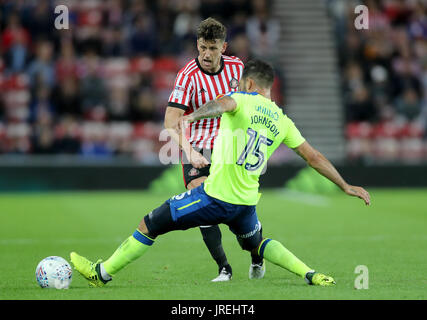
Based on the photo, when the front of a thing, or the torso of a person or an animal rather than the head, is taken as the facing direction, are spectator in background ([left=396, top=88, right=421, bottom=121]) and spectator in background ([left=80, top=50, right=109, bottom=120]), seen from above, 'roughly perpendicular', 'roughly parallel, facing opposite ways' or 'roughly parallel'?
roughly parallel

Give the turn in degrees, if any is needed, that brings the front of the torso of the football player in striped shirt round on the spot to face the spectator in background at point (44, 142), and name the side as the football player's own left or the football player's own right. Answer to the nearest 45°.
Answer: approximately 180°

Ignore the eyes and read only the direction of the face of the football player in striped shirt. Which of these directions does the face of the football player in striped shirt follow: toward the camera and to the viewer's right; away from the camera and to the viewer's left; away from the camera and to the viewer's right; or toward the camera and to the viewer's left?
toward the camera and to the viewer's left

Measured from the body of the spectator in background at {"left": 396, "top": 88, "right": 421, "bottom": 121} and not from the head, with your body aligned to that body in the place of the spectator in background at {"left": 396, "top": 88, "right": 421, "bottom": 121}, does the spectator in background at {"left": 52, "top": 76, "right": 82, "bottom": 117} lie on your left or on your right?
on your right

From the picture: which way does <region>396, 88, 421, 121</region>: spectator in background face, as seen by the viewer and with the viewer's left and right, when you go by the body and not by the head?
facing the viewer

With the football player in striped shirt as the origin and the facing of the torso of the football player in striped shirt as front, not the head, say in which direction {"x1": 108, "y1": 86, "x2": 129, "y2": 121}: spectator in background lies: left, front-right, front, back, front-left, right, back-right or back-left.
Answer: back

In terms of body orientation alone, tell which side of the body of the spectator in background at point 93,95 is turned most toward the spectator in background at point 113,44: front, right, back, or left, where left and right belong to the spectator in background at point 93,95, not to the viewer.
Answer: back

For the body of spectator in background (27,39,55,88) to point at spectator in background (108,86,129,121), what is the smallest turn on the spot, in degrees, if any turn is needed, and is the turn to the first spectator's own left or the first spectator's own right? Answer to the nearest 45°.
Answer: approximately 90° to the first spectator's own left

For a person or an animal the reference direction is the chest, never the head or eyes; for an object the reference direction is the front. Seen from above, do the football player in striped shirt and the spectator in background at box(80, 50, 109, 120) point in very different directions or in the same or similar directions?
same or similar directions

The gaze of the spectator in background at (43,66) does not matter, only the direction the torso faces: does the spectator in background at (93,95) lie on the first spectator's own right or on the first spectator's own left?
on the first spectator's own left

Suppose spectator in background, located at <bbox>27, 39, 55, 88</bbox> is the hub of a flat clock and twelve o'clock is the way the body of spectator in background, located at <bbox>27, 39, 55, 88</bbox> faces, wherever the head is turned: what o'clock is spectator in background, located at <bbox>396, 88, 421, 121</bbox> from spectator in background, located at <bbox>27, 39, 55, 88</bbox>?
spectator in background, located at <bbox>396, 88, 421, 121</bbox> is roughly at 9 o'clock from spectator in background, located at <bbox>27, 39, 55, 88</bbox>.

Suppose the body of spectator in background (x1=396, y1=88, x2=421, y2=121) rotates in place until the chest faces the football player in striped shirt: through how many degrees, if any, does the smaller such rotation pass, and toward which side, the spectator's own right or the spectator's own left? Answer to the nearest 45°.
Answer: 0° — they already face them

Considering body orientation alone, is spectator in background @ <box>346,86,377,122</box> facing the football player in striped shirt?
yes

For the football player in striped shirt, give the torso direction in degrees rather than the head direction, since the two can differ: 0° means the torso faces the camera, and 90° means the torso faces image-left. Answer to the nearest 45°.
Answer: approximately 0°

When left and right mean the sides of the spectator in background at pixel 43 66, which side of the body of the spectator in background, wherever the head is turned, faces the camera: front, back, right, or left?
front

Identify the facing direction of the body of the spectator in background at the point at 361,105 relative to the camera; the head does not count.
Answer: toward the camera

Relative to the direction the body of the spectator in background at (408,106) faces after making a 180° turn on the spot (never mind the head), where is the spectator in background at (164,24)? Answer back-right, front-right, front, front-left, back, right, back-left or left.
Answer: left
